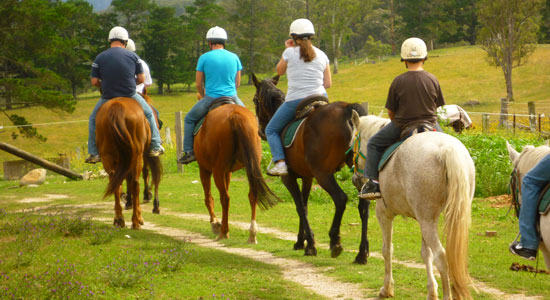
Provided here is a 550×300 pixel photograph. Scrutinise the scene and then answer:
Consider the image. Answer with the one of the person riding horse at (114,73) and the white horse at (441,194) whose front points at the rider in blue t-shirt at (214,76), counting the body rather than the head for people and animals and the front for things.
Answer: the white horse

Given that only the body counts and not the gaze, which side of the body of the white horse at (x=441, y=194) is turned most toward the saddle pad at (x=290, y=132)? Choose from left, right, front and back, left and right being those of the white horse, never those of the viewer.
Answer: front

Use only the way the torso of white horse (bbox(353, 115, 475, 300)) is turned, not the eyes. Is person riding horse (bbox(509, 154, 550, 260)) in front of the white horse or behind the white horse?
behind

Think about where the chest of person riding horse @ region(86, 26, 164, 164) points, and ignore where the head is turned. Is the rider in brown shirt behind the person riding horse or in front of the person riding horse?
behind

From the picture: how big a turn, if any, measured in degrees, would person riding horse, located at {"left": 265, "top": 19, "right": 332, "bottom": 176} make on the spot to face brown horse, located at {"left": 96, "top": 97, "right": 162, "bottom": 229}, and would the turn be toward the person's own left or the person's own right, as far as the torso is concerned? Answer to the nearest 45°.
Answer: approximately 45° to the person's own left

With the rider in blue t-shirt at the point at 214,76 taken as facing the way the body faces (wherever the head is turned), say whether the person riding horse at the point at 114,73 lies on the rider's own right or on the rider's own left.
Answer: on the rider's own left

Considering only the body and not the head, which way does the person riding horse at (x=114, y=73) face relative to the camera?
away from the camera

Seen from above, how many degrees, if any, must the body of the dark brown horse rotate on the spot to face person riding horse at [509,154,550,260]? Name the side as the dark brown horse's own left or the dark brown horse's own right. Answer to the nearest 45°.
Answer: approximately 180°

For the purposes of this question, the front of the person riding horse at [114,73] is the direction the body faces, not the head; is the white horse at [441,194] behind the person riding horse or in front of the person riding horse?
behind

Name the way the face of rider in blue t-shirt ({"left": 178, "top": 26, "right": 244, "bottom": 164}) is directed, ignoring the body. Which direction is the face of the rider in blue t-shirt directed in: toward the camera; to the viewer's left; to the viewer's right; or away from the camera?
away from the camera

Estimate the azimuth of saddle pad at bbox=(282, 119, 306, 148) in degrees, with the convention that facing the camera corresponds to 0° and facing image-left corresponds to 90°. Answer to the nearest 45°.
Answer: approximately 135°

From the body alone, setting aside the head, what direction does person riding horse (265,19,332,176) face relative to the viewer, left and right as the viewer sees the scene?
facing away from the viewer and to the left of the viewer

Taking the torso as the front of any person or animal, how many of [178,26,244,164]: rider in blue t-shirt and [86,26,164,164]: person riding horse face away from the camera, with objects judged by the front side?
2

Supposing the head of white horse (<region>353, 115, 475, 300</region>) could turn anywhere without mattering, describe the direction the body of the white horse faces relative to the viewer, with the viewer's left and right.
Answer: facing away from the viewer and to the left of the viewer

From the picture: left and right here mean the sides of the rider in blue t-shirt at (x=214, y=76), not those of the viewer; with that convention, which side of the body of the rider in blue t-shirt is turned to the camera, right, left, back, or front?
back
